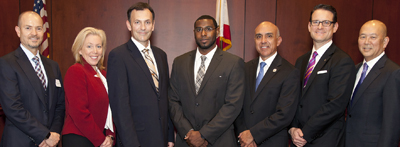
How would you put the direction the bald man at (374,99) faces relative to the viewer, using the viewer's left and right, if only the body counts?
facing the viewer and to the left of the viewer

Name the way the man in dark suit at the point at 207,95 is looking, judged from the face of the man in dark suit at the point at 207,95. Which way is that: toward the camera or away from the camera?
toward the camera

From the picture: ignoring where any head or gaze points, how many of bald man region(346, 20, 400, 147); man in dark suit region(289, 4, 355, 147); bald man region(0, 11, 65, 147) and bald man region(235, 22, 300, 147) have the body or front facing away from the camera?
0

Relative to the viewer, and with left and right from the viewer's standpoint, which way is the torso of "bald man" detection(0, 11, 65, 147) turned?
facing the viewer and to the right of the viewer

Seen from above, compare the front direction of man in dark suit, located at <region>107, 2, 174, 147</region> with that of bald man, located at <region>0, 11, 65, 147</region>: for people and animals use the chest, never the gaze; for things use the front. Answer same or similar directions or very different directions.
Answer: same or similar directions

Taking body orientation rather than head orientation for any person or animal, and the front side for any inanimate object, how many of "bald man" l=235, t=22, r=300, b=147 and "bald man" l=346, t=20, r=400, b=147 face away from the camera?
0

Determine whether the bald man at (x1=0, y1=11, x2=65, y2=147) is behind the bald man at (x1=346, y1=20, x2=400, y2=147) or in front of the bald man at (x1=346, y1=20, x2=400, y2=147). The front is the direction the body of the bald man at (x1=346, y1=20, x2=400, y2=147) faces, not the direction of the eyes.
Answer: in front

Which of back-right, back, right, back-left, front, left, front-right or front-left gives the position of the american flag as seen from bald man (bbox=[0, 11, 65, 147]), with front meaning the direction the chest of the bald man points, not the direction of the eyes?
back-left

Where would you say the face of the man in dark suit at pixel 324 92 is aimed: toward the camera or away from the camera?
toward the camera

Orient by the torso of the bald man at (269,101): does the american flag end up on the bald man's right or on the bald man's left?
on the bald man's right

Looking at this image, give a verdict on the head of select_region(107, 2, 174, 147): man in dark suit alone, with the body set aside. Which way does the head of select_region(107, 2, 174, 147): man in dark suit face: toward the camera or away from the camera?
toward the camera

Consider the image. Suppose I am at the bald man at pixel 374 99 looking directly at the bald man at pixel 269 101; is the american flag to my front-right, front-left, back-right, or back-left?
front-right

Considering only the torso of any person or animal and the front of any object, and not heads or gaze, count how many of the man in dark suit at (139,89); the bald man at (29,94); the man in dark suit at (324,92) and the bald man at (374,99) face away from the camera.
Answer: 0
